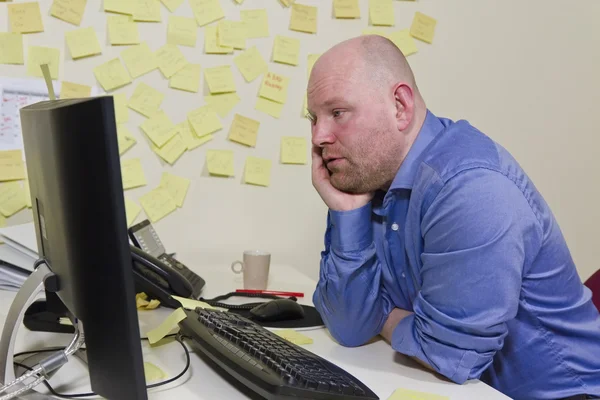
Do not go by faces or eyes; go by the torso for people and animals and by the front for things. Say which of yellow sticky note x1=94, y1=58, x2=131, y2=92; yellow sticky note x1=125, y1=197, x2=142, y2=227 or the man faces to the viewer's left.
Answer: the man

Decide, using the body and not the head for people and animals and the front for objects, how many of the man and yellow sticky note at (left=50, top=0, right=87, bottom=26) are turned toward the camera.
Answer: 1

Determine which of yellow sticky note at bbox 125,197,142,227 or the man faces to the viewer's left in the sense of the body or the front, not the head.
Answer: the man

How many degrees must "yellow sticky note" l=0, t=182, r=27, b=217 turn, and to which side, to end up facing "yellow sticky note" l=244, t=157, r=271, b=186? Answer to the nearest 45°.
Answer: approximately 90° to its left

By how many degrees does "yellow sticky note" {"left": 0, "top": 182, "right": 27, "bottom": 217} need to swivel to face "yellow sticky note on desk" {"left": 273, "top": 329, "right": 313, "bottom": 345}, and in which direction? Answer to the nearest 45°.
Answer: approximately 45° to its left

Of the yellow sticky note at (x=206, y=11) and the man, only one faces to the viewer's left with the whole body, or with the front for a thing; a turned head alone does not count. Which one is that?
the man

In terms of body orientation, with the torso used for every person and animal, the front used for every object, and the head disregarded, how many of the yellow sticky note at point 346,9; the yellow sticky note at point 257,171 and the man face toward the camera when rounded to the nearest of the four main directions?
2
